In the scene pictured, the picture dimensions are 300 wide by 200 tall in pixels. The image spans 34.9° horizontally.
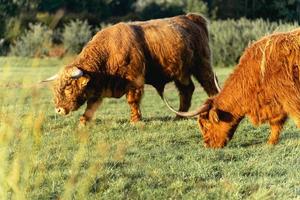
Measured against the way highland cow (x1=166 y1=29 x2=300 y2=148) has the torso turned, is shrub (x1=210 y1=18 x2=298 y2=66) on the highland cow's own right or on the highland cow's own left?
on the highland cow's own right

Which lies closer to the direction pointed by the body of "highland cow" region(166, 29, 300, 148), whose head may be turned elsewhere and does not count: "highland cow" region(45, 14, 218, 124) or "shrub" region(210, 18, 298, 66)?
the highland cow

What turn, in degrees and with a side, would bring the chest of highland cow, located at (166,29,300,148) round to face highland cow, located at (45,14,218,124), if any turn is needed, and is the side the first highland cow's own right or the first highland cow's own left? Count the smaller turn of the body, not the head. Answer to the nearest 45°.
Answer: approximately 45° to the first highland cow's own right

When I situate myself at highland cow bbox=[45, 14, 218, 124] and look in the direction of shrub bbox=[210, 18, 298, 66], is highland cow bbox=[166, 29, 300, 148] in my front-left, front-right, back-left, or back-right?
back-right

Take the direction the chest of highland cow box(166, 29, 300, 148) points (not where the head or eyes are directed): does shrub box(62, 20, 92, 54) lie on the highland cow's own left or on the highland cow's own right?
on the highland cow's own right

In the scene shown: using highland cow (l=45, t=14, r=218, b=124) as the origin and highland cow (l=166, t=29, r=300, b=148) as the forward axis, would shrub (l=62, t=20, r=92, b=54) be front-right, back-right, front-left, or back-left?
back-left

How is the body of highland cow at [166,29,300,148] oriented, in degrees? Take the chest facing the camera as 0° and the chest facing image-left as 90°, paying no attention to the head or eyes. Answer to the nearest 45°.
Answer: approximately 90°

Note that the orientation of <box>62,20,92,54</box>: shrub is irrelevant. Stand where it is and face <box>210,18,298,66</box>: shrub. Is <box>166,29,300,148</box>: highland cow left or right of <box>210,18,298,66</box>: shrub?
right
